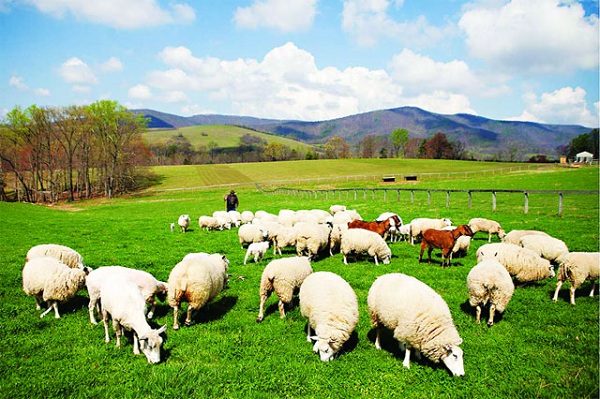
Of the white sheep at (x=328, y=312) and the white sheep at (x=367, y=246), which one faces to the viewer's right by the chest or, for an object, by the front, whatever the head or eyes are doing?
the white sheep at (x=367, y=246)

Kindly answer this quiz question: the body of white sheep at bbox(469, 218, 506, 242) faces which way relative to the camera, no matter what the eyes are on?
to the viewer's right

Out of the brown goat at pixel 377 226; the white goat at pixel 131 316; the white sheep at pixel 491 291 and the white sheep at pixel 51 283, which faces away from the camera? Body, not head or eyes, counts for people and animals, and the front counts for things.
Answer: the white sheep at pixel 491 291

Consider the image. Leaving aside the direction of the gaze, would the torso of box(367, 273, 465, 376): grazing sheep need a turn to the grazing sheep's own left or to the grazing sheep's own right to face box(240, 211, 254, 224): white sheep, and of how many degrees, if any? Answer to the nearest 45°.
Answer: approximately 180°

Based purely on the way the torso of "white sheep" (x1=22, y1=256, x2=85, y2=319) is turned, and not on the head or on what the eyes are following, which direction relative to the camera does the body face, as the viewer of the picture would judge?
to the viewer's right

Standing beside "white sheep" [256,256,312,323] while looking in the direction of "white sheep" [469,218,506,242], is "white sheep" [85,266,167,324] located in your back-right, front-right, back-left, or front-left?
back-left

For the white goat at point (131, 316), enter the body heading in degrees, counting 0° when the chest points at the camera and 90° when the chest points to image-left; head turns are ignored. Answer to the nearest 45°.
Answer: approximately 315°

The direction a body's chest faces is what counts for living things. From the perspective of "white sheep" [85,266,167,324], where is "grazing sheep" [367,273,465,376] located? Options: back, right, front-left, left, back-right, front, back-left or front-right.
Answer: front-right

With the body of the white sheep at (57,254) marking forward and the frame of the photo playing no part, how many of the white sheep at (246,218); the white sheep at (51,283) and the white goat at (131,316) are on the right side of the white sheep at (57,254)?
2
